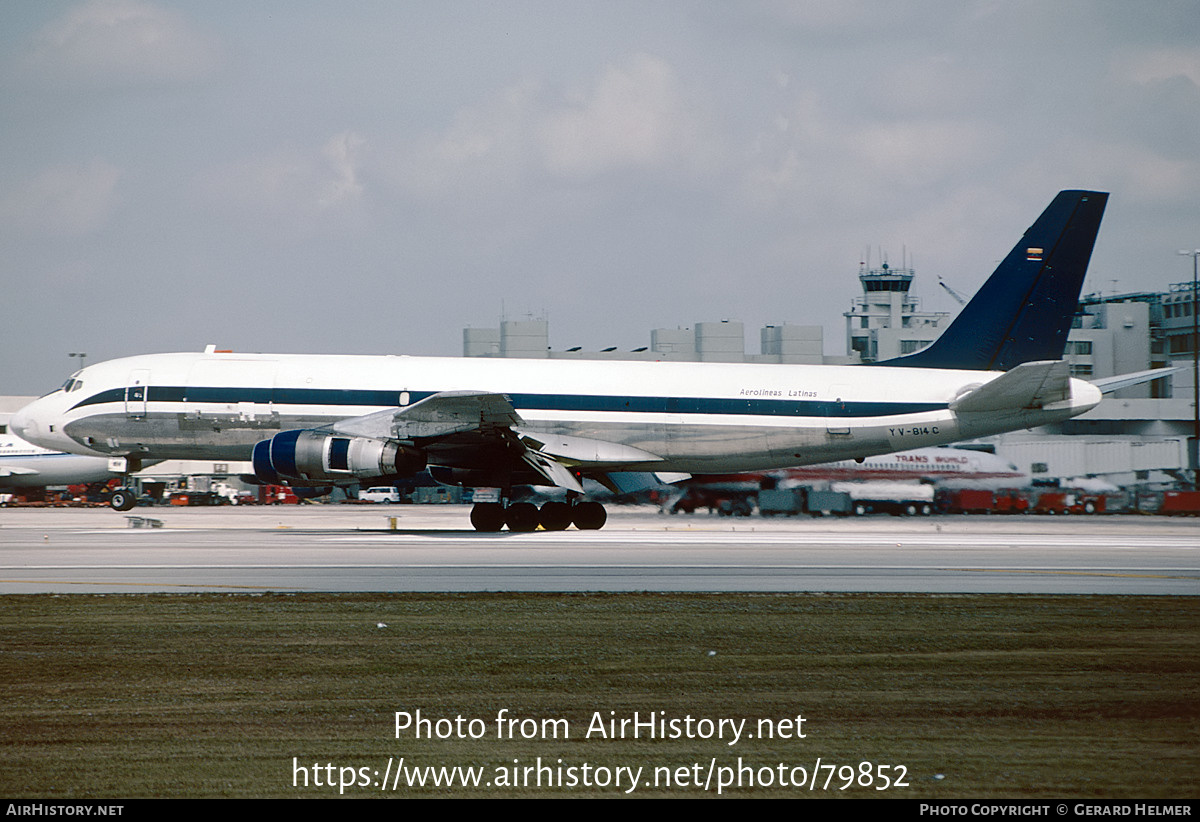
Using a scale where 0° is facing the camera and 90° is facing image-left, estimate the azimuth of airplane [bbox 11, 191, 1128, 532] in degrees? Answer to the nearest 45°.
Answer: approximately 90°
